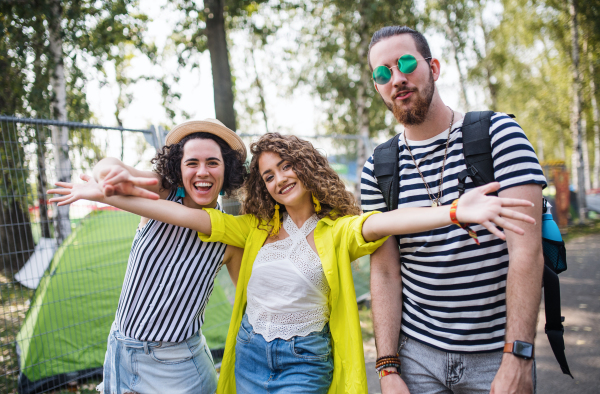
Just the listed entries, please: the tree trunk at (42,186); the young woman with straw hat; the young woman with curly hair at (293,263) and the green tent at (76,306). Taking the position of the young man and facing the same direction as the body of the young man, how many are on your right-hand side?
4

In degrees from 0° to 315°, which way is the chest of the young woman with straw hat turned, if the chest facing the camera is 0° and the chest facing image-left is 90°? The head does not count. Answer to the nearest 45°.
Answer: approximately 0°

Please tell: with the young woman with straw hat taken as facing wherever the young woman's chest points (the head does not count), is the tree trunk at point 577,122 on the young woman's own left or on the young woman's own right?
on the young woman's own left

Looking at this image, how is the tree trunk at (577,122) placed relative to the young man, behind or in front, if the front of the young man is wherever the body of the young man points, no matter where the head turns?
behind

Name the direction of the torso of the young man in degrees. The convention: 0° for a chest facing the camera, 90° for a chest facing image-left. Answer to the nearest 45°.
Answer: approximately 0°

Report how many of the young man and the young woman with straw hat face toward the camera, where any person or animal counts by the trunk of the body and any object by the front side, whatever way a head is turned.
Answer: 2

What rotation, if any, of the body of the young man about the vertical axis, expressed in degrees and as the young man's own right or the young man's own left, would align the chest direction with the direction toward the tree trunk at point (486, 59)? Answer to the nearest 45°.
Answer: approximately 180°

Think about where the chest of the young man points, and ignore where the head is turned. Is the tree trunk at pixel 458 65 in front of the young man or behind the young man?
behind

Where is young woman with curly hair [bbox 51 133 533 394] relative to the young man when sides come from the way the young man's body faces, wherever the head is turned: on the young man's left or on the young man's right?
on the young man's right

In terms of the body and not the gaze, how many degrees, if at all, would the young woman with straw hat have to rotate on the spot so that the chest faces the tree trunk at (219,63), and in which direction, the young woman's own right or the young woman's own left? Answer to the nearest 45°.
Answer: approximately 180°

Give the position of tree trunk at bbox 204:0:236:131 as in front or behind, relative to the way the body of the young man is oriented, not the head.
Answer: behind

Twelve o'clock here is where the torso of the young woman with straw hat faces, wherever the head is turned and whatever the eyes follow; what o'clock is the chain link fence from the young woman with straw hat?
The chain link fence is roughly at 5 o'clock from the young woman with straw hat.
